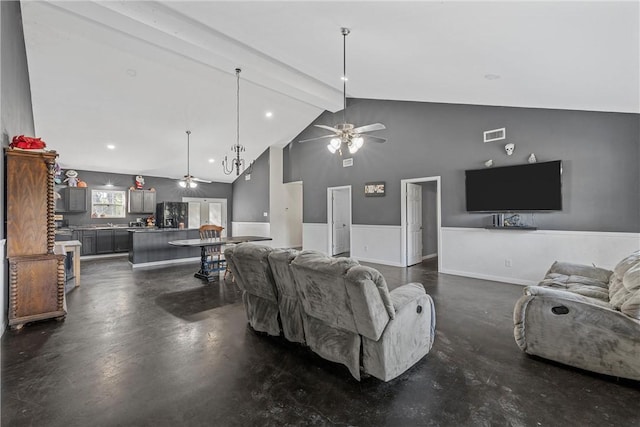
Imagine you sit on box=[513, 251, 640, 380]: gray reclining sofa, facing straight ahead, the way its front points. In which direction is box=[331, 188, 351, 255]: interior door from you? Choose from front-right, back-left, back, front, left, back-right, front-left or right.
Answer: front-right

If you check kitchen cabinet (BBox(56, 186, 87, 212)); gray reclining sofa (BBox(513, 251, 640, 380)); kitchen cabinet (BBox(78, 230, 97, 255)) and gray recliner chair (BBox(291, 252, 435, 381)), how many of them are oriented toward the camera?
2

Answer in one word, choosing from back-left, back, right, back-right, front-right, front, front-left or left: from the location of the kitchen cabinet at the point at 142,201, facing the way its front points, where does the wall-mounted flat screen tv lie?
front-left

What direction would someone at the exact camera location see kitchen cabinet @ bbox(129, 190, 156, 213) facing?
facing the viewer

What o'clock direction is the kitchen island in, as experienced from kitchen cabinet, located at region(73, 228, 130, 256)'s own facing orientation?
The kitchen island is roughly at 11 o'clock from the kitchen cabinet.

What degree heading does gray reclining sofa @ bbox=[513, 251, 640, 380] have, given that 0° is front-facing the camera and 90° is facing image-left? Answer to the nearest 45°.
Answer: approximately 90°

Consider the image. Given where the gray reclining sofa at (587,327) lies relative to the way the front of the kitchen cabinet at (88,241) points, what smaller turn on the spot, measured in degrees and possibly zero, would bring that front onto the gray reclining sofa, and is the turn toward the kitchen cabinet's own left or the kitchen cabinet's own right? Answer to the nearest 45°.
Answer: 0° — it already faces it

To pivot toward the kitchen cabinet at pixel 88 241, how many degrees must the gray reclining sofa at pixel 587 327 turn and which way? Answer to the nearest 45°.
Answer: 0° — it already faces it

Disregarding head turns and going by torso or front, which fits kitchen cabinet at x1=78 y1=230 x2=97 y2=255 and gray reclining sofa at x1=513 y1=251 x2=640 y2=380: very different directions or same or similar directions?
very different directions

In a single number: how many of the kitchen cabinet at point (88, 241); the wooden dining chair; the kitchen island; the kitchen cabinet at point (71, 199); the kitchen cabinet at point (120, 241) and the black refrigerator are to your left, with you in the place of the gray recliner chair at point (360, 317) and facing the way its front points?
6

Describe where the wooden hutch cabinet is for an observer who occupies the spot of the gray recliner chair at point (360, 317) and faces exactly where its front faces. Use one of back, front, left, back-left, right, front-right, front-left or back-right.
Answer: back-left

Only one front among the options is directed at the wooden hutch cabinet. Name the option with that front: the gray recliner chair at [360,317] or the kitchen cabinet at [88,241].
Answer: the kitchen cabinet
